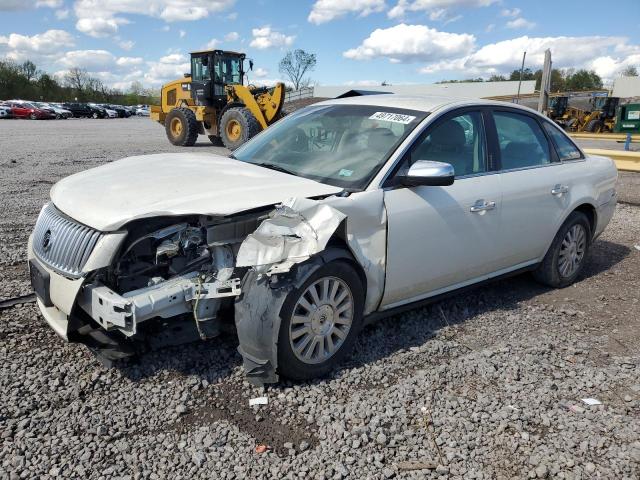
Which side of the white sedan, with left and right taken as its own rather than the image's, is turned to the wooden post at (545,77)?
back

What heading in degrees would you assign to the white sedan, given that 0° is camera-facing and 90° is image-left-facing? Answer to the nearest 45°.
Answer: approximately 45°

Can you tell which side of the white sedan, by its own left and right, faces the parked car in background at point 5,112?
right

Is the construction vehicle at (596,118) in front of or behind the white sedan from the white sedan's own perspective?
behind

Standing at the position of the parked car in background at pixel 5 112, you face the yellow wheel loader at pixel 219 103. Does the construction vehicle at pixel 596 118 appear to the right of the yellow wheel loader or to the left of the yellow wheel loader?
left

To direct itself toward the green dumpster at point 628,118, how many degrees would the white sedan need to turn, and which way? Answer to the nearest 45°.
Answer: approximately 180°

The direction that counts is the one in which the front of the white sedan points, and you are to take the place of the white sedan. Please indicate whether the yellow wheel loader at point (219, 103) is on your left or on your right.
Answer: on your right
